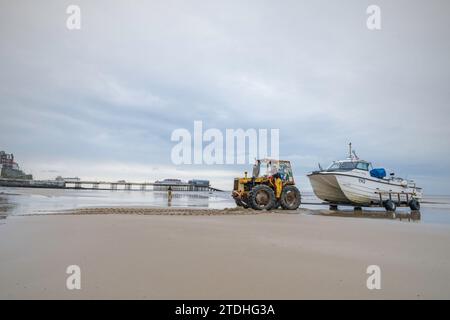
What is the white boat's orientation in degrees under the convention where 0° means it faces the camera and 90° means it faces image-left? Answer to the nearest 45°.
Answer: approximately 45°

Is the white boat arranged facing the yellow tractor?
yes

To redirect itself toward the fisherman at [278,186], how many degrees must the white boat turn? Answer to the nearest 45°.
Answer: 0° — it already faces them
